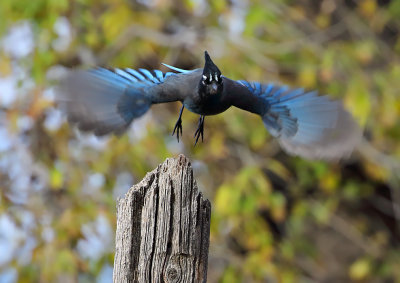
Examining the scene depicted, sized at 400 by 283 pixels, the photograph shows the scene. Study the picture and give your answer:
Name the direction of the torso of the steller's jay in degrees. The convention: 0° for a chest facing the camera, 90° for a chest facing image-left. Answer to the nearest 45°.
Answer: approximately 0°
